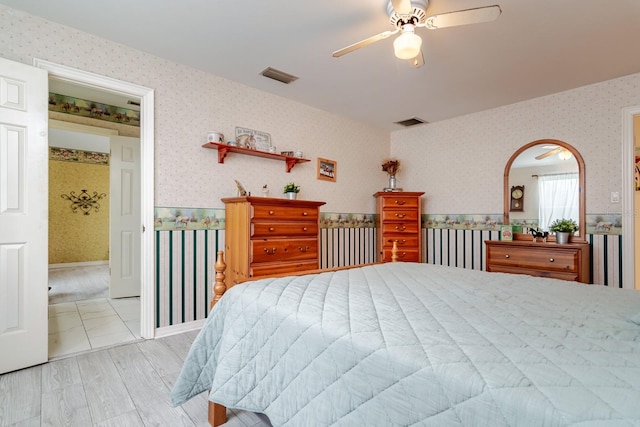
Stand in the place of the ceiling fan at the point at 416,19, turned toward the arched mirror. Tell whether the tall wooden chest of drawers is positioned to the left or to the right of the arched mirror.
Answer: left

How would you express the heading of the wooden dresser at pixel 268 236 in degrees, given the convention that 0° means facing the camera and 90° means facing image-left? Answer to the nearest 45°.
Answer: approximately 315°

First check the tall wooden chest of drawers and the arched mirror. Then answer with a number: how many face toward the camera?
2

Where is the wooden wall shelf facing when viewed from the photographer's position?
facing the viewer and to the right of the viewer

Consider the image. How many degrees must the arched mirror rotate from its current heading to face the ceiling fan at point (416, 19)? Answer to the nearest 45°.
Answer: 0° — it already faces it

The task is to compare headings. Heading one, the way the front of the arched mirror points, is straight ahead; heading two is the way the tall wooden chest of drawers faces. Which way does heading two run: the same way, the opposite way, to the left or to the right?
the same way

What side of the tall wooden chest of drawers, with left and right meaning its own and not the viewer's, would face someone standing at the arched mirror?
left

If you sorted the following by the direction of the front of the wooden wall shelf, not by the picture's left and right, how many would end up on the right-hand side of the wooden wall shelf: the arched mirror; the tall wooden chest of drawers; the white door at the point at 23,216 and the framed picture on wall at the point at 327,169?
1

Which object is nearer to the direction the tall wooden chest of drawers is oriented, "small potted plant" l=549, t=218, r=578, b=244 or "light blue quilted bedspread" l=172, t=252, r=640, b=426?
the light blue quilted bedspread

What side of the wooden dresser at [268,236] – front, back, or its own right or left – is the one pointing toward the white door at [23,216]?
right

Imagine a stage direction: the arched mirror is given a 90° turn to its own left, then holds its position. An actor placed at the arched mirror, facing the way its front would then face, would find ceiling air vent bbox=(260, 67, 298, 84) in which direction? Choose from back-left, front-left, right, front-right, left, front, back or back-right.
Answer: back-right

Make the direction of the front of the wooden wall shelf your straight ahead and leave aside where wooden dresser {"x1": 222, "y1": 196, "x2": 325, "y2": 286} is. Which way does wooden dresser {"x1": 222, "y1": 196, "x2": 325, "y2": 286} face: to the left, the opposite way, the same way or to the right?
the same way

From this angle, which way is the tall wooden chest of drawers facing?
toward the camera

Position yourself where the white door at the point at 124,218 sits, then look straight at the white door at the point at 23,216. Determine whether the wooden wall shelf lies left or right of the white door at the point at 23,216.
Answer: left

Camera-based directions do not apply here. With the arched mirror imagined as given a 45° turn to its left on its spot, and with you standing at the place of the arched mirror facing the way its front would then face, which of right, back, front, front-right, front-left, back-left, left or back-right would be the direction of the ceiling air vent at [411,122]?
back-right

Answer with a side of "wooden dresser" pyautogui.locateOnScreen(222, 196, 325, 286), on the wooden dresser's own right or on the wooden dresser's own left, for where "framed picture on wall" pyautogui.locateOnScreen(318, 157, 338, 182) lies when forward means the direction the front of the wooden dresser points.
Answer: on the wooden dresser's own left

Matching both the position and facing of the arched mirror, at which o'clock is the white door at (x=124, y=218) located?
The white door is roughly at 2 o'clock from the arched mirror.
